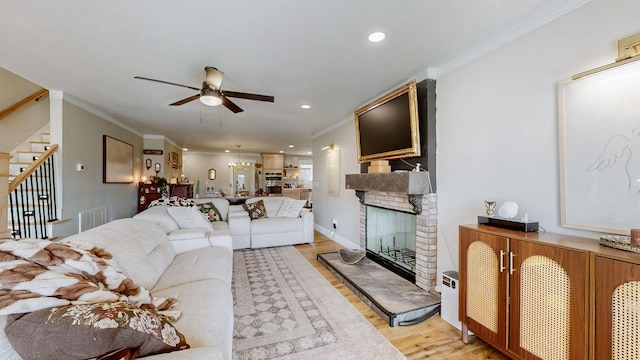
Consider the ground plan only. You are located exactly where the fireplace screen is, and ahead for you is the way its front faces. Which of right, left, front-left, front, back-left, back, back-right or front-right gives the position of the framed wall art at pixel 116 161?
front-right

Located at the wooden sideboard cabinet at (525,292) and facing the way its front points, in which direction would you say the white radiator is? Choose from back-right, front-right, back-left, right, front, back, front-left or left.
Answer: front-right

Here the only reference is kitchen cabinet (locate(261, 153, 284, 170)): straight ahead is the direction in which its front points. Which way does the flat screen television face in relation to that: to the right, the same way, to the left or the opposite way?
to the right

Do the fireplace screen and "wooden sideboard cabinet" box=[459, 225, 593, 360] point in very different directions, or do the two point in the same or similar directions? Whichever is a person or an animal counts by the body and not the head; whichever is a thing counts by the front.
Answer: same or similar directions

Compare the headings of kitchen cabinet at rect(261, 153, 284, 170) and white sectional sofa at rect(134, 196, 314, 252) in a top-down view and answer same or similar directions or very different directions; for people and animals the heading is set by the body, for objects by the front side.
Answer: same or similar directions

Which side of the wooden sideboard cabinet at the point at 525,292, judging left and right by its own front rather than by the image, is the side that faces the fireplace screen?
right

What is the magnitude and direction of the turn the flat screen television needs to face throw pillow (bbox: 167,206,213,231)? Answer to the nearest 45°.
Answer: approximately 45° to its right

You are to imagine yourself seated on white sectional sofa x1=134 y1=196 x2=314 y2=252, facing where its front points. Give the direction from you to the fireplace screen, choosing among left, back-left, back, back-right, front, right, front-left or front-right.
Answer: front-left

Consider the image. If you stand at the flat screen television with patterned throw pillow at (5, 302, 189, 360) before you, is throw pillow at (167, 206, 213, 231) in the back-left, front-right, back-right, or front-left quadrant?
front-right

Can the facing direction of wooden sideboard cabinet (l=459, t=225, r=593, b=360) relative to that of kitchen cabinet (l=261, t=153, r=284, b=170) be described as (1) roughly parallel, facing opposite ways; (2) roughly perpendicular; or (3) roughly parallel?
roughly perpendicular

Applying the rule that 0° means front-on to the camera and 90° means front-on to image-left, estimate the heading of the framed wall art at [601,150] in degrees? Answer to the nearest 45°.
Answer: approximately 45°

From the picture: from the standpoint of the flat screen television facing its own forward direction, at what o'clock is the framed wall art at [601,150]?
The framed wall art is roughly at 9 o'clock from the flat screen television.

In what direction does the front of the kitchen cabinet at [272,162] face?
toward the camera

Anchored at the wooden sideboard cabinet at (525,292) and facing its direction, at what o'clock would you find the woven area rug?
The woven area rug is roughly at 1 o'clock from the wooden sideboard cabinet.

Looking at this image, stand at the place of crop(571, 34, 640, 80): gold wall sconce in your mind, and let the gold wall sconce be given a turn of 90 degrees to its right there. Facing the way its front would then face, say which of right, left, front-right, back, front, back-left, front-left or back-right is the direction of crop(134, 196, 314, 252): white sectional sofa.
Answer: front-left

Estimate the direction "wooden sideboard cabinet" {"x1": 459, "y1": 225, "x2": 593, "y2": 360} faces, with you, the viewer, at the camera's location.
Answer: facing the viewer and to the left of the viewer

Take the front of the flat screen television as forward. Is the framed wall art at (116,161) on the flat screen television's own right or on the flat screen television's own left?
on the flat screen television's own right

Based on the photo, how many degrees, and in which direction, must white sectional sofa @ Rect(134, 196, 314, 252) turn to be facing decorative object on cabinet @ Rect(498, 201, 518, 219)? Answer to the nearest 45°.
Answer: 0° — it already faces it

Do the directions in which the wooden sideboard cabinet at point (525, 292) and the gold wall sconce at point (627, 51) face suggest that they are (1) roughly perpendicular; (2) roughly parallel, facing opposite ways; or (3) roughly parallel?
roughly parallel

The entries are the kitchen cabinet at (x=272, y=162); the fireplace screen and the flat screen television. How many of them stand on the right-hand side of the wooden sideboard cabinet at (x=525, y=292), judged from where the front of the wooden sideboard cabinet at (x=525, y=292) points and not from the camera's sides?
3

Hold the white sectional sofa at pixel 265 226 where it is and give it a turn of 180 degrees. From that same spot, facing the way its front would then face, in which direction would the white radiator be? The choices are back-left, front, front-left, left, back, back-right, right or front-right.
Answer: left

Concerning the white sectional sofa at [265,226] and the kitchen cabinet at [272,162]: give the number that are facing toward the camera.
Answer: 2

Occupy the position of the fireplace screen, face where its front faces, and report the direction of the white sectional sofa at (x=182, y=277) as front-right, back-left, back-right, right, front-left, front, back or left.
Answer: front
